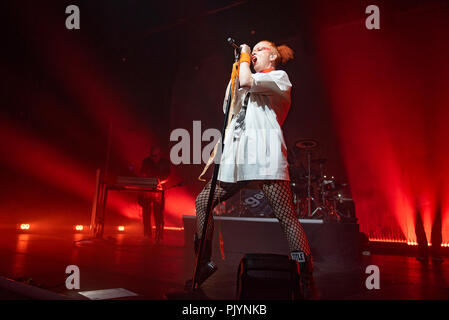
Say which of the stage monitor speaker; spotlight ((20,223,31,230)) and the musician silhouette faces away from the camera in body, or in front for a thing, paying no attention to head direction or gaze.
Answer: the stage monitor speaker

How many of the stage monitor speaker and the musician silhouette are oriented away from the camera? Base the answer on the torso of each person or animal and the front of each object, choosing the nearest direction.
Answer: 1

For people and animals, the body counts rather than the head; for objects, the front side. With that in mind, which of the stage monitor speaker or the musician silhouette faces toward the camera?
the musician silhouette

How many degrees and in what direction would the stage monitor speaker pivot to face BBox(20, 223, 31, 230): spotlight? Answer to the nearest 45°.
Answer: approximately 45° to its left

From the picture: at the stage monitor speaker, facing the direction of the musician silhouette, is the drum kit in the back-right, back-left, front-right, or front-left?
front-right

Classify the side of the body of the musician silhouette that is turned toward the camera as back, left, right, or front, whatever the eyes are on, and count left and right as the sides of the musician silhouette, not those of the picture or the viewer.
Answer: front

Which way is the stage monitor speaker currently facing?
away from the camera

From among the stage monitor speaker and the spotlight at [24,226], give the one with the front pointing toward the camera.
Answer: the spotlight

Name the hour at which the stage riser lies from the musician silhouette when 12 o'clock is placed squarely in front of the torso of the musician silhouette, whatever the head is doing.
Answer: The stage riser is roughly at 11 o'clock from the musician silhouette.

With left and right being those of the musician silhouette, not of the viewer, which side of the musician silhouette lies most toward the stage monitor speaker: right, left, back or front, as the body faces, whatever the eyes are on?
front

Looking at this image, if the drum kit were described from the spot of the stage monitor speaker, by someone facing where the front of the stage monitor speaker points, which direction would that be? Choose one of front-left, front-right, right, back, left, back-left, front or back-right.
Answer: front

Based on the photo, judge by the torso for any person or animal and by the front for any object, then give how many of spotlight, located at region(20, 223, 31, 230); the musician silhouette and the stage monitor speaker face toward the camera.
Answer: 2

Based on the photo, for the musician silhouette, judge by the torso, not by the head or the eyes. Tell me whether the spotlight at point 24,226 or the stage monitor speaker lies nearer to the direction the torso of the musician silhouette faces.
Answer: the stage monitor speaker
